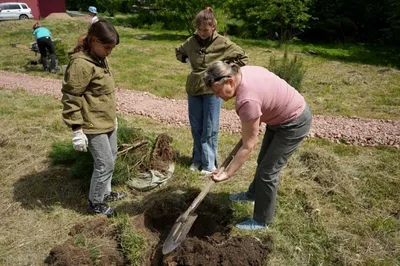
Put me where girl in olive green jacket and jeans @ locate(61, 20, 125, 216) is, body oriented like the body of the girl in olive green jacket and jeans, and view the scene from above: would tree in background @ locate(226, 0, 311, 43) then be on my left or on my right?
on my left

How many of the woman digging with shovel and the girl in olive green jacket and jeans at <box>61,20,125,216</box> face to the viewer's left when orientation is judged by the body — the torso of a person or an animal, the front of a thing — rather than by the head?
1

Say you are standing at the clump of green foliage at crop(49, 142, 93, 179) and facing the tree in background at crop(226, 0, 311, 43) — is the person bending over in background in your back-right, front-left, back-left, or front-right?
front-left

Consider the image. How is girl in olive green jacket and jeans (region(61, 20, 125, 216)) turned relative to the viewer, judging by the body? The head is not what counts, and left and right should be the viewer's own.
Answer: facing the viewer and to the right of the viewer

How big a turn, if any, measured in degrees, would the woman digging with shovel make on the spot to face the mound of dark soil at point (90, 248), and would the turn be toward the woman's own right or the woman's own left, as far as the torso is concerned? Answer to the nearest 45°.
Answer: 0° — they already face it

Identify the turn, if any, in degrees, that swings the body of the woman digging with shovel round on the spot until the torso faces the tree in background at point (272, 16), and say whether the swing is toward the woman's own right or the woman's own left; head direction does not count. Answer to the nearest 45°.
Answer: approximately 90° to the woman's own right

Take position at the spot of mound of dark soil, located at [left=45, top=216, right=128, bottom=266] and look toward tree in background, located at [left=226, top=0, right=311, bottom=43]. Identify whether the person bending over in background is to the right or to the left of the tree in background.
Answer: left

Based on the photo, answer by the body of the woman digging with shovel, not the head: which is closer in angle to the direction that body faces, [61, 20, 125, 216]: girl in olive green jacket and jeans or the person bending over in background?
the girl in olive green jacket and jeans

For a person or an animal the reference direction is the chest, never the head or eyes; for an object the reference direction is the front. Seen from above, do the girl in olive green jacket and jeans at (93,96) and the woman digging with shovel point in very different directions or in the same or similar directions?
very different directions

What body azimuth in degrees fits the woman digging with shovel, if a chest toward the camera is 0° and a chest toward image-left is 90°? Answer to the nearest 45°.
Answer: approximately 90°
